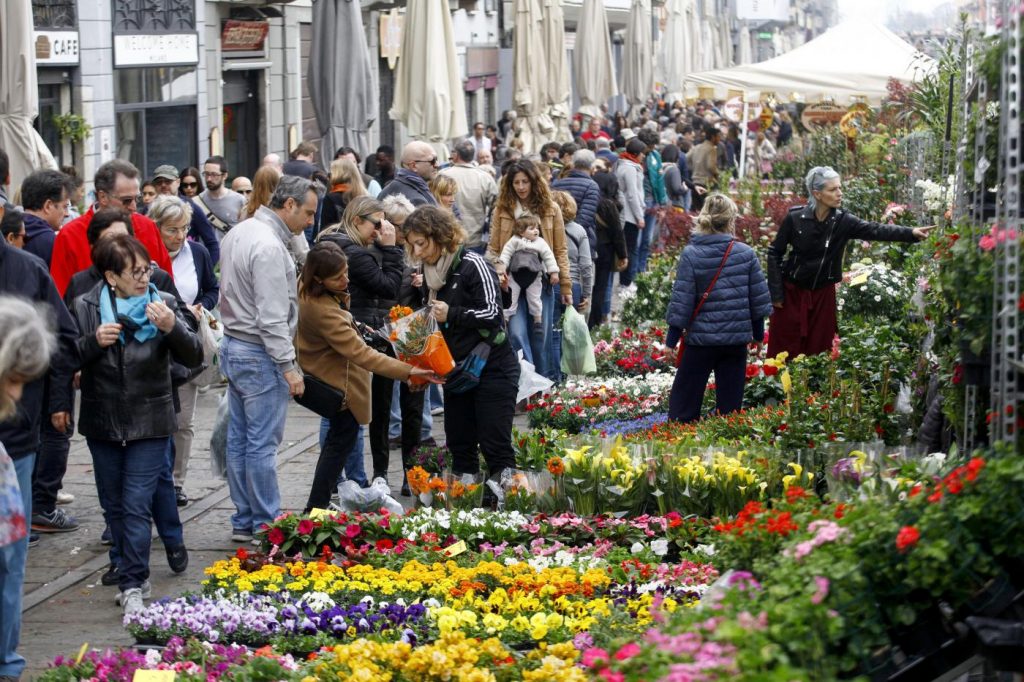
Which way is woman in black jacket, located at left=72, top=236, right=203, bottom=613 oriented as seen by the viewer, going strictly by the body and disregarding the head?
toward the camera

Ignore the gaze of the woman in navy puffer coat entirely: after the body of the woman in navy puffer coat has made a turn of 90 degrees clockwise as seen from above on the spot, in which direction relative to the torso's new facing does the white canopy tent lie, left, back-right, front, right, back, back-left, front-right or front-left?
left

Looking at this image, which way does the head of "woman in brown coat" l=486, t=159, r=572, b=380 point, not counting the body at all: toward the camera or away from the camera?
toward the camera

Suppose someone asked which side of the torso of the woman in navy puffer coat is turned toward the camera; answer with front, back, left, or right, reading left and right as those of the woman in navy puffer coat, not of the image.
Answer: back

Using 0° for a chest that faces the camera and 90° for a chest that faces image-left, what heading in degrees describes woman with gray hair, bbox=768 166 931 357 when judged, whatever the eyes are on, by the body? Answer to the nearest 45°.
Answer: approximately 315°

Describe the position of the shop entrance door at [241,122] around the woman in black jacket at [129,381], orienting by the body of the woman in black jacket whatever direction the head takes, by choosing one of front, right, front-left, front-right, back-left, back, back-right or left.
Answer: back

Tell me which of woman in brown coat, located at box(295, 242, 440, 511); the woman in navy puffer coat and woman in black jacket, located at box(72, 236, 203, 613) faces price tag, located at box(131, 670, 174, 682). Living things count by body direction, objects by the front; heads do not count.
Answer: the woman in black jacket

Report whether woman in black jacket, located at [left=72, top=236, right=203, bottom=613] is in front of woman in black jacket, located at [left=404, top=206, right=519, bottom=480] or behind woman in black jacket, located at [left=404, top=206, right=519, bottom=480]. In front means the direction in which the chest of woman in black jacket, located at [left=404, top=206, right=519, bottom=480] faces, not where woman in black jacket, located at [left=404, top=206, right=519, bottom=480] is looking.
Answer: in front

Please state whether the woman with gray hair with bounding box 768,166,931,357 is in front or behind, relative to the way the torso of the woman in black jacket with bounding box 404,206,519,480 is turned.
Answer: behind

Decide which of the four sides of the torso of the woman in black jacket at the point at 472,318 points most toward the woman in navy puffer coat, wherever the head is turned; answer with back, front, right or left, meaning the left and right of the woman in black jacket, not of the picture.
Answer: back

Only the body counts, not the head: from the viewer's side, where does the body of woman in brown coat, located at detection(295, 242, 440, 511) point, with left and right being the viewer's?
facing to the right of the viewer

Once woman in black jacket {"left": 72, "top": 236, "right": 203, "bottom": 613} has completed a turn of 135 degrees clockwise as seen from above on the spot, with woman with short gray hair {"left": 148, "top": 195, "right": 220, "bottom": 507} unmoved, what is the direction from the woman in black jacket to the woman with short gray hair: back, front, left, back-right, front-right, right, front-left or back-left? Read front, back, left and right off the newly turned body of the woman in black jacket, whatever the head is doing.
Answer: front-right

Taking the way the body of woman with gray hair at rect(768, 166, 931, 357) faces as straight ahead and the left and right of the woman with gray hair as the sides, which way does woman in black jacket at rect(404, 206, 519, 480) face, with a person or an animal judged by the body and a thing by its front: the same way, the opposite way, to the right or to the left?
to the right

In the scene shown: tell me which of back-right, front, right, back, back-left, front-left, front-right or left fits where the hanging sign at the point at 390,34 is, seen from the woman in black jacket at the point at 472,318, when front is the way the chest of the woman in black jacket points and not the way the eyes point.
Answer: back-right
